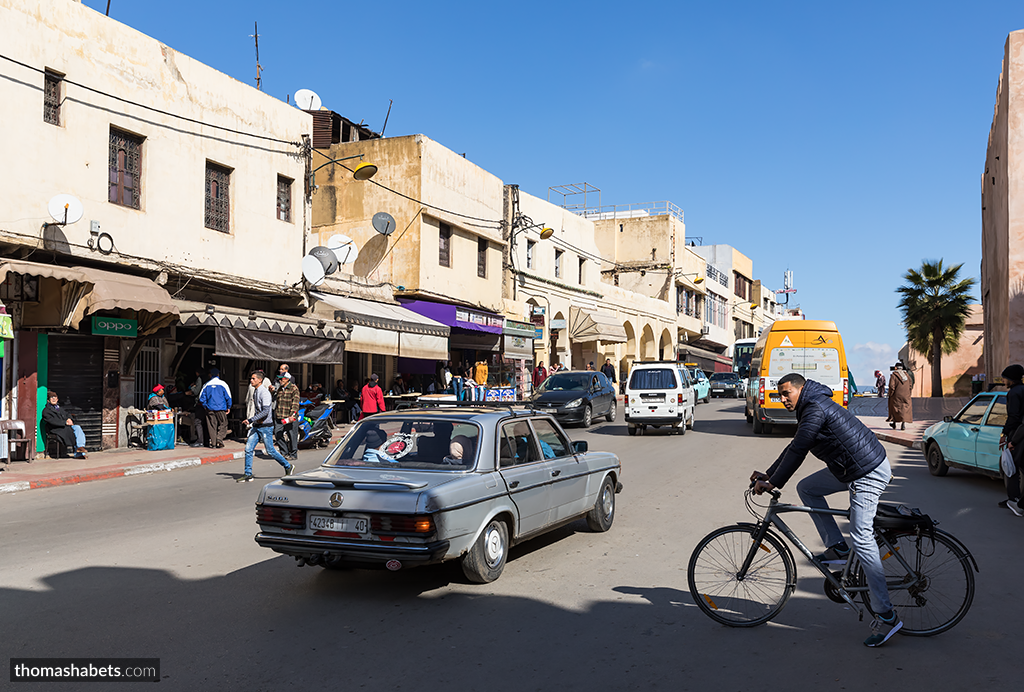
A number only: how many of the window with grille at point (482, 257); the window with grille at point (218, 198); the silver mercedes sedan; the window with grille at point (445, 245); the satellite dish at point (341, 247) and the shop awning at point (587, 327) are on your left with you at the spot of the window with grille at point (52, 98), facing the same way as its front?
5

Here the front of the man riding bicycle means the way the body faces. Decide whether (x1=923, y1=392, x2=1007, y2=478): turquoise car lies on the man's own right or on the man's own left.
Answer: on the man's own right

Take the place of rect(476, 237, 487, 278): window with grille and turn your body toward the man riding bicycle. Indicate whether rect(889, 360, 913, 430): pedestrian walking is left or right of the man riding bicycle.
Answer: left

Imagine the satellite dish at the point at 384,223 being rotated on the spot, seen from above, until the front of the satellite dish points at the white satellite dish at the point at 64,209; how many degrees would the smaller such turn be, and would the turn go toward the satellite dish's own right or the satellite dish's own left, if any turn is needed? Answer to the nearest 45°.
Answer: approximately 90° to the satellite dish's own right

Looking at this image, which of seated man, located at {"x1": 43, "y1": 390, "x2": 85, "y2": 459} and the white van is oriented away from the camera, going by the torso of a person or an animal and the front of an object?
the white van

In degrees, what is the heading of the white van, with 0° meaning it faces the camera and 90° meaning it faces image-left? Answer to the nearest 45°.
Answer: approximately 180°

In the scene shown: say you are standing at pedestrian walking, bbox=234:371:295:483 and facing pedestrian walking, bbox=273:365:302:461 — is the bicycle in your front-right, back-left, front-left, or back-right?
back-right

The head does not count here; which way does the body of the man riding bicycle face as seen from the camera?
to the viewer's left
